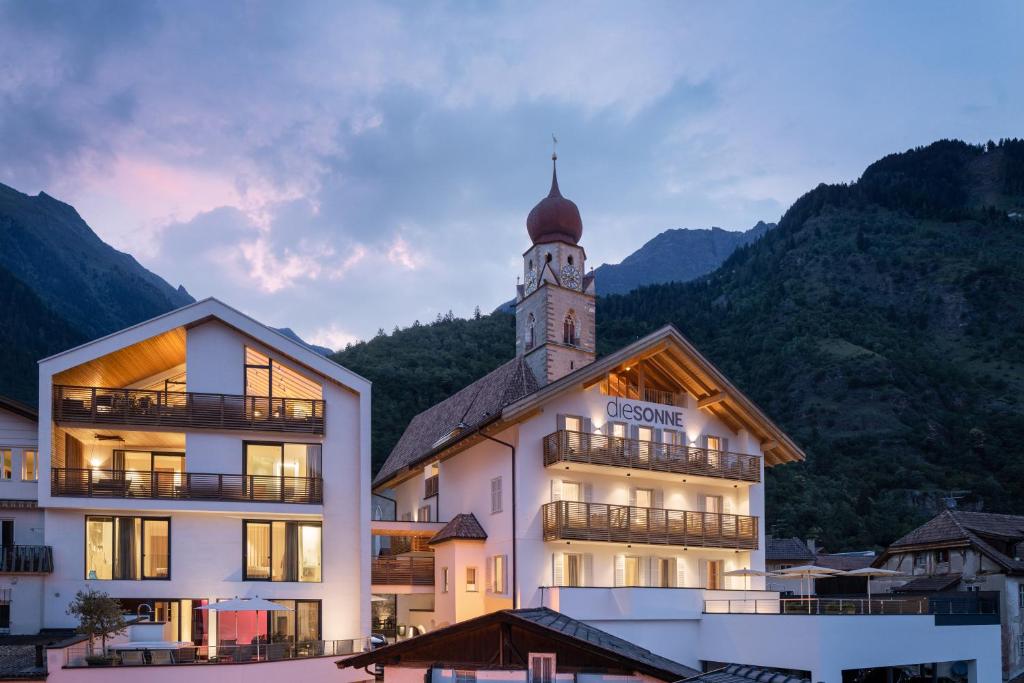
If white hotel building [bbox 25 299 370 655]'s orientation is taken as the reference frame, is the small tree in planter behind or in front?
in front

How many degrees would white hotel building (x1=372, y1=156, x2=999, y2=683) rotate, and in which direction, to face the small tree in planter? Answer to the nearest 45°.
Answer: approximately 90° to its right

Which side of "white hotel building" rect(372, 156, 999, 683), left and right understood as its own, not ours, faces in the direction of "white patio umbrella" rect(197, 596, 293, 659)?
right

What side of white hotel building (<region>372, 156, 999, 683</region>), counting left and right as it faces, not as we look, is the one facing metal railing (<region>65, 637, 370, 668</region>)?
right

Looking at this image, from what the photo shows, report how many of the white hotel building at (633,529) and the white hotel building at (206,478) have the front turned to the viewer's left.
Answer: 0

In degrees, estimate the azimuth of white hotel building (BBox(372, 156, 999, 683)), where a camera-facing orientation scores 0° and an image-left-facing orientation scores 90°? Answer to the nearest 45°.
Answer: approximately 315°

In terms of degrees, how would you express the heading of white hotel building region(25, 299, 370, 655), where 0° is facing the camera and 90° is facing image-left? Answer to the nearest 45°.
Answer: approximately 0°
